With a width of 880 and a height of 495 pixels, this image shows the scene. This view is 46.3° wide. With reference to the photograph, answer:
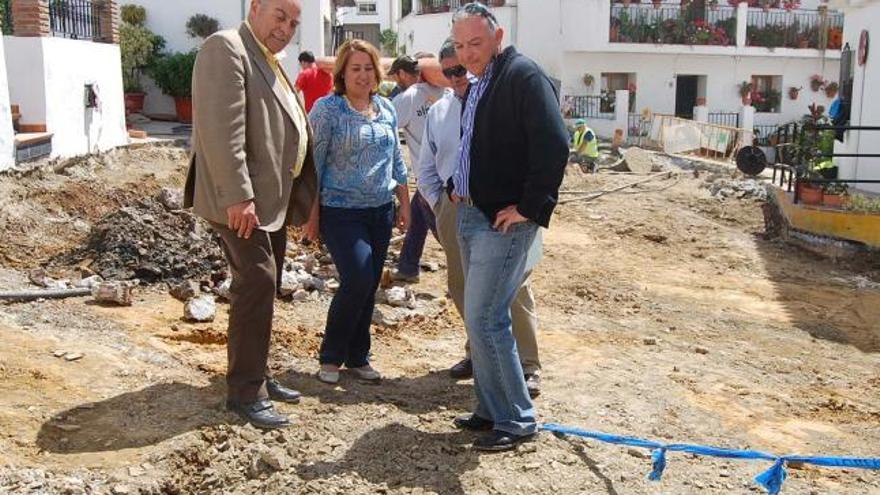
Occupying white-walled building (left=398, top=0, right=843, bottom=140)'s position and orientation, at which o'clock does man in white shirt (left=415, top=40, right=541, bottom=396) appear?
The man in white shirt is roughly at 12 o'clock from the white-walled building.

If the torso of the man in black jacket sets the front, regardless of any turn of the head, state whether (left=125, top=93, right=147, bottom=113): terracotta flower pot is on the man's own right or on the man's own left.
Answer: on the man's own right

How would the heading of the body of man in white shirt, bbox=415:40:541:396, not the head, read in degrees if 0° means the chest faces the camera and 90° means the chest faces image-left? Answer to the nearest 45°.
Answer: approximately 45°

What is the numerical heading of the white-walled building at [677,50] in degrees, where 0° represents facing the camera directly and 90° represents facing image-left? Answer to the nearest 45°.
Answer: approximately 0°

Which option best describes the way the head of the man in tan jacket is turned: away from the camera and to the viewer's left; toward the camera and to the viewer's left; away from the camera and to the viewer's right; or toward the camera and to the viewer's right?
toward the camera and to the viewer's right

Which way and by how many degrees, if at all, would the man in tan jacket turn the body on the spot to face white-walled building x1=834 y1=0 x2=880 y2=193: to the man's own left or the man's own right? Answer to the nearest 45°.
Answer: approximately 90° to the man's own left

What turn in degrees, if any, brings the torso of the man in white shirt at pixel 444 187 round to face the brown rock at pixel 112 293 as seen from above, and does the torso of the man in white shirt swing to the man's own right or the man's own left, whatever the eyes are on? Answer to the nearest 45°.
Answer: approximately 90° to the man's own right

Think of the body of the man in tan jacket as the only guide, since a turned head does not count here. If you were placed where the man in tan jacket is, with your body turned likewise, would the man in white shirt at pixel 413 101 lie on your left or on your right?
on your left

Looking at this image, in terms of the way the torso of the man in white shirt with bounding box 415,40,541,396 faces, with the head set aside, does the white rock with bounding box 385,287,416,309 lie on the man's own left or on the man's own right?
on the man's own right

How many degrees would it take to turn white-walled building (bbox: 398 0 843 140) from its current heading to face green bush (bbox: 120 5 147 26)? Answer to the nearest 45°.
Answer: approximately 45° to its right
